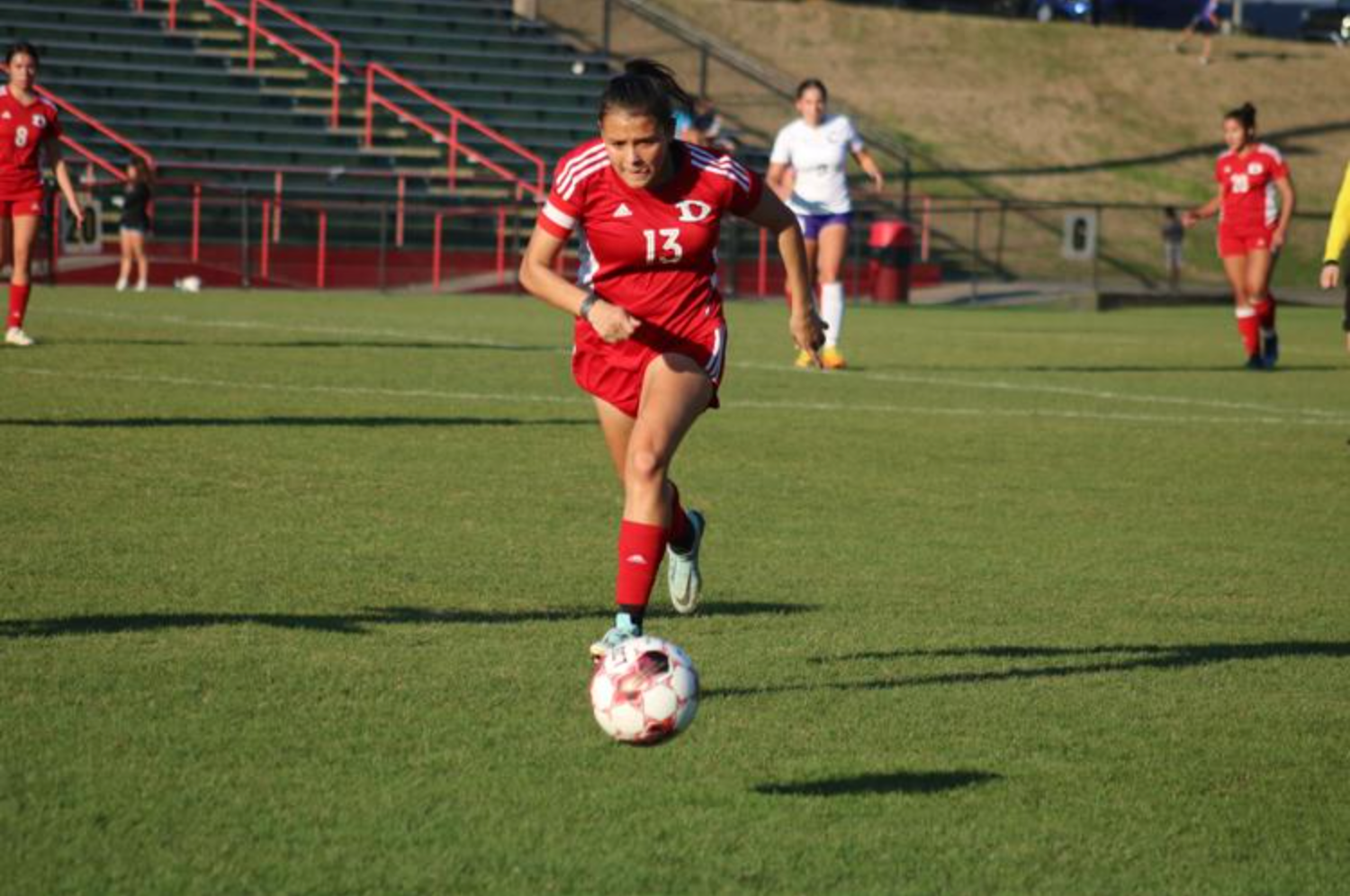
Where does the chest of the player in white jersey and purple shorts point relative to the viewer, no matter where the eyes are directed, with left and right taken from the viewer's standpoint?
facing the viewer

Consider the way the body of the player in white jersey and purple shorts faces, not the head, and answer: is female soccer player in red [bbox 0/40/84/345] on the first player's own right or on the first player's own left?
on the first player's own right

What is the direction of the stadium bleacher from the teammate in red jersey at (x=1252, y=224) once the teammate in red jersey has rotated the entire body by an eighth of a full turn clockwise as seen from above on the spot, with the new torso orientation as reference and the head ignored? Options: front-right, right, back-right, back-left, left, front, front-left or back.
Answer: front-right

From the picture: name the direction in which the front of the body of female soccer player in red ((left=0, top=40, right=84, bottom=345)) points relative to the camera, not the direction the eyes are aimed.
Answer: toward the camera

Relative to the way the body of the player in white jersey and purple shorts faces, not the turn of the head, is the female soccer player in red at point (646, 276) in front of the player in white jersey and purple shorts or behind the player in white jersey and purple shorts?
in front

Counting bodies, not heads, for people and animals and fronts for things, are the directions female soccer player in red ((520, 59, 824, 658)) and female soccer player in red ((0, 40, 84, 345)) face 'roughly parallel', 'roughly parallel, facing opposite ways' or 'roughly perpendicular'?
roughly parallel

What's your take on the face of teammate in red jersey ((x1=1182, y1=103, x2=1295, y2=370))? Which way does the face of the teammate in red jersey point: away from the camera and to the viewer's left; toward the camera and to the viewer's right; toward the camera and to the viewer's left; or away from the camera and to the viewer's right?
toward the camera and to the viewer's left

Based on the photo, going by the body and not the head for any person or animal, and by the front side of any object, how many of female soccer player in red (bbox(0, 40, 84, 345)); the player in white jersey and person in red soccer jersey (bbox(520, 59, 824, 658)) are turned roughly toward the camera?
3

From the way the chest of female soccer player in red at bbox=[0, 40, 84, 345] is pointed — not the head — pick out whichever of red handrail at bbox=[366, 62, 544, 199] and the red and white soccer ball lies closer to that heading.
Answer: the red and white soccer ball
